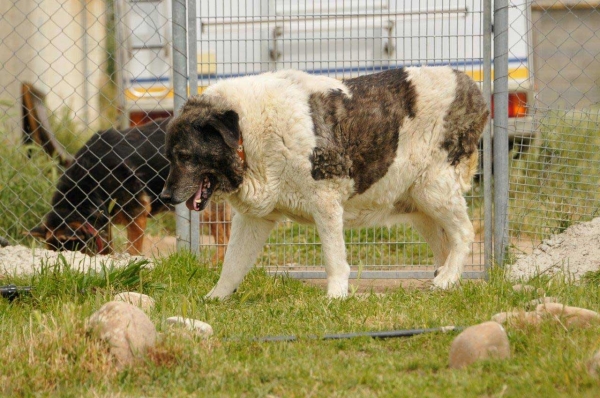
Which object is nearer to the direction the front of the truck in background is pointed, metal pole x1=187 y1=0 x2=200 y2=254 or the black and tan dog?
the black and tan dog

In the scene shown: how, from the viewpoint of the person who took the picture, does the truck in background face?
facing away from the viewer

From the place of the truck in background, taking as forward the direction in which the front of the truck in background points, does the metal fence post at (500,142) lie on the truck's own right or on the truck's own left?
on the truck's own right

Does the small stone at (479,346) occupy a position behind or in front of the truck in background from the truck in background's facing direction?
behind

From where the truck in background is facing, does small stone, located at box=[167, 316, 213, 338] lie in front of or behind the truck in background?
behind

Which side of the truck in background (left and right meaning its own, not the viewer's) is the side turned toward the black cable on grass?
back

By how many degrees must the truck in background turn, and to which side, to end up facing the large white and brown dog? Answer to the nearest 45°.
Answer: approximately 180°

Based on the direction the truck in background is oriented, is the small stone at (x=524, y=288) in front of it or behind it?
behind

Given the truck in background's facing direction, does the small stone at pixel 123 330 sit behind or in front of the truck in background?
behind

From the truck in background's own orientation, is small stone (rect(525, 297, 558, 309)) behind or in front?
behind

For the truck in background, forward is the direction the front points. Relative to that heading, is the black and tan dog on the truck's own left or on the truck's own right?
on the truck's own left

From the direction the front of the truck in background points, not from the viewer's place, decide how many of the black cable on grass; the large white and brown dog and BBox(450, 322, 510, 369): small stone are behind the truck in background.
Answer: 3
